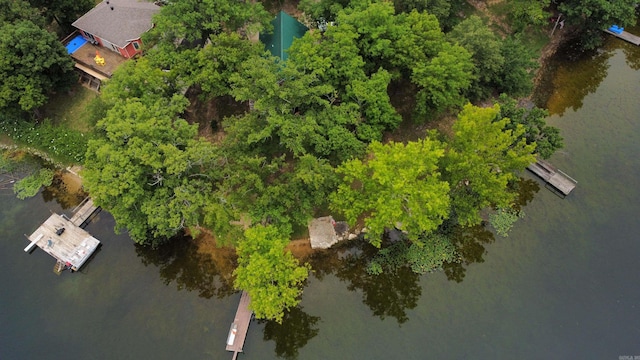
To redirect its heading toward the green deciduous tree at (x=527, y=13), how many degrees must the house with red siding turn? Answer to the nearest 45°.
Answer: approximately 90° to its left

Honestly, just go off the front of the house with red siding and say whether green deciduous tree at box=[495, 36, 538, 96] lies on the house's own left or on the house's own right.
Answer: on the house's own left

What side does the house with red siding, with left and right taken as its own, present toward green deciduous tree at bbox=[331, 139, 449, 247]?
left

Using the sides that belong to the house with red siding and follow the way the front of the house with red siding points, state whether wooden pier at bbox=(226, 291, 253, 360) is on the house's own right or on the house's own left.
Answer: on the house's own left

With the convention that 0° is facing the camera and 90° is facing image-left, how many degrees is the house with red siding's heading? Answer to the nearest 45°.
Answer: approximately 45°

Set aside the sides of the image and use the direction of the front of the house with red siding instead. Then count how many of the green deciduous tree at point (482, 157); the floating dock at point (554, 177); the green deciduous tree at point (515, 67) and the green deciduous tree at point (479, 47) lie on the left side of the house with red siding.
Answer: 4

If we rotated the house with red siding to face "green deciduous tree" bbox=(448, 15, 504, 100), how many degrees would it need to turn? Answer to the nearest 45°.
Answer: approximately 90° to its left

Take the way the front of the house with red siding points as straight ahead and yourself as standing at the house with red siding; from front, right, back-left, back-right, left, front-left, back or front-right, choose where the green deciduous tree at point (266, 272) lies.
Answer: front-left

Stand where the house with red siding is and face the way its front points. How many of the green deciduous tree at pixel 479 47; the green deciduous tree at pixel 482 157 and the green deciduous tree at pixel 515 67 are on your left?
3

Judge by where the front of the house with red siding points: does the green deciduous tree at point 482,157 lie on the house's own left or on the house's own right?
on the house's own left
